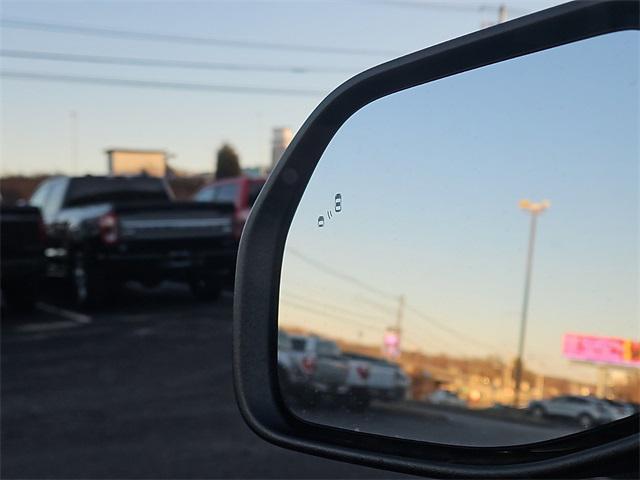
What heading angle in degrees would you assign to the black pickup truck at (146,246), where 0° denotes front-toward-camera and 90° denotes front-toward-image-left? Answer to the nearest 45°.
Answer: approximately 135°

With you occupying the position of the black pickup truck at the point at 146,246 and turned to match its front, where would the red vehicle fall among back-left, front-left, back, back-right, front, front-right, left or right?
right

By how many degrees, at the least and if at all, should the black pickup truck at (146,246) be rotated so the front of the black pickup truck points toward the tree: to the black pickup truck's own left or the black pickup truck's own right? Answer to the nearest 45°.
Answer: approximately 45° to the black pickup truck's own right

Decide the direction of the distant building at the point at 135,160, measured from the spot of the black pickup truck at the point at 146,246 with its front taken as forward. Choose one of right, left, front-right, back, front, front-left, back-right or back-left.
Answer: front-right
